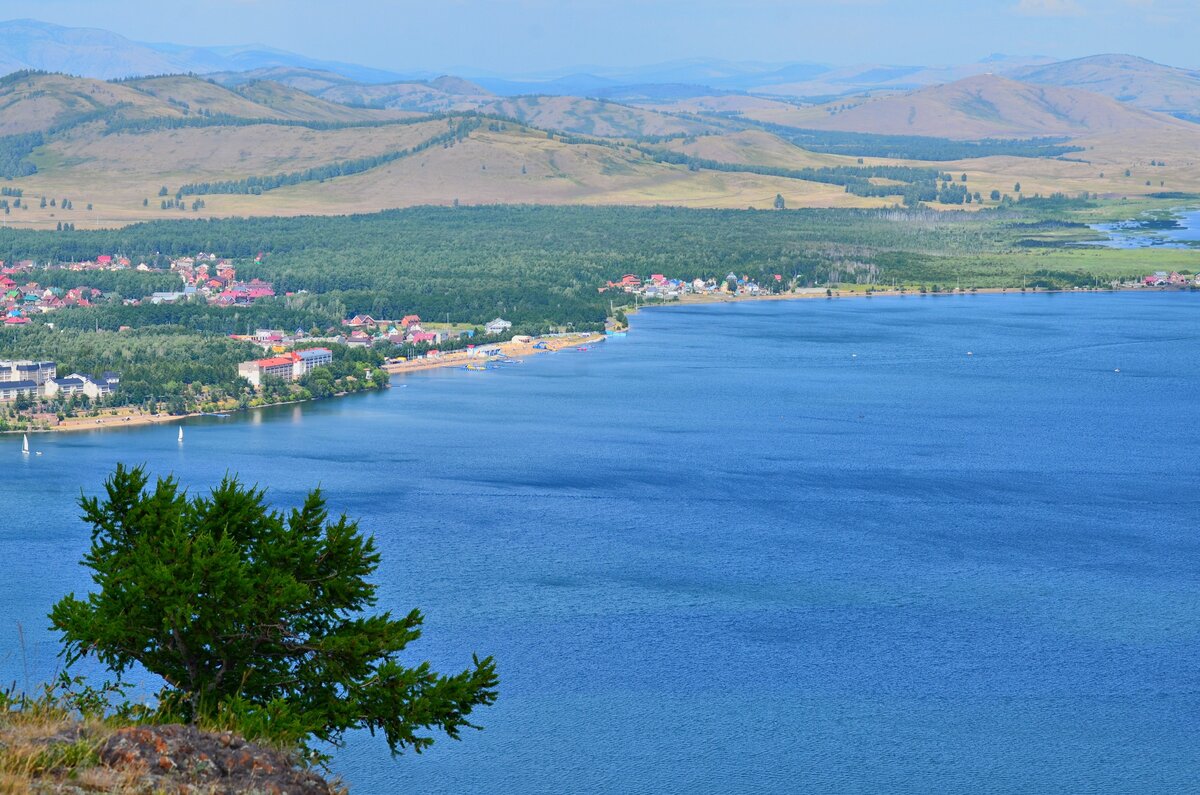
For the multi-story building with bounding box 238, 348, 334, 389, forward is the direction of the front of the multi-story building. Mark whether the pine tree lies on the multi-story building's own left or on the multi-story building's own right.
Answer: on the multi-story building's own right

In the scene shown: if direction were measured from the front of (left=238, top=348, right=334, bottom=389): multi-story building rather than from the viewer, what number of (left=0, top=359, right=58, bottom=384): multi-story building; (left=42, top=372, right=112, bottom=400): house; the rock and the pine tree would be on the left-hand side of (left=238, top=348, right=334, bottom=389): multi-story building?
0

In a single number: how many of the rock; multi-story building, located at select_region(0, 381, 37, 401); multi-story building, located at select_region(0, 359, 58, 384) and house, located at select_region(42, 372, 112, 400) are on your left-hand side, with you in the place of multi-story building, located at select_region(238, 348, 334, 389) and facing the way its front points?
0

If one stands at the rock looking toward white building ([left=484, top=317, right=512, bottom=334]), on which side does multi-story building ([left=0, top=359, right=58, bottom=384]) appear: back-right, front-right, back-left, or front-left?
front-left

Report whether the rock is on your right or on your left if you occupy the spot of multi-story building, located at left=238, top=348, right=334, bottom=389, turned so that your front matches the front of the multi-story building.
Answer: on your right

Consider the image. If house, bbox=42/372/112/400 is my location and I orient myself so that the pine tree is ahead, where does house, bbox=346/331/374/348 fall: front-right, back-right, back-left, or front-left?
back-left

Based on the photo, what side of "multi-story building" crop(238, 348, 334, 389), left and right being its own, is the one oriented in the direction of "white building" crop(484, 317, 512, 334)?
left

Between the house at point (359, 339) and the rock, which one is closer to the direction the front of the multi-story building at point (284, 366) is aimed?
the rock

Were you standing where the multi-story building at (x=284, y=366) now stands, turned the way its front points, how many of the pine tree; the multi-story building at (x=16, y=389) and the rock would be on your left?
0

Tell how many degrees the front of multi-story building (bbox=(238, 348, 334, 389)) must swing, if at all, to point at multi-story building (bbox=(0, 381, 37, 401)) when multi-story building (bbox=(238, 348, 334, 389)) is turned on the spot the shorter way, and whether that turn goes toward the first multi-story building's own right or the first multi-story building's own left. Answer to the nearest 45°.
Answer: approximately 90° to the first multi-story building's own right

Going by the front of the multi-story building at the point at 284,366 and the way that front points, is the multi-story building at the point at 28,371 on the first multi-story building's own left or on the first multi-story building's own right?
on the first multi-story building's own right

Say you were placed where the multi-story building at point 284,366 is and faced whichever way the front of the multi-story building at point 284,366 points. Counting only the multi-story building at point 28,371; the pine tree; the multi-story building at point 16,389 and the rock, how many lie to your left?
0

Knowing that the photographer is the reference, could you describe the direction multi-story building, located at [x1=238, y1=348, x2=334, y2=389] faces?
facing the viewer and to the right of the viewer

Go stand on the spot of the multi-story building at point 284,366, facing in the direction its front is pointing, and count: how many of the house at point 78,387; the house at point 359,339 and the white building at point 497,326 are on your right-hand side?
1

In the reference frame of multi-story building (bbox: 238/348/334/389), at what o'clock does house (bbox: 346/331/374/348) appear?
The house is roughly at 8 o'clock from the multi-story building.

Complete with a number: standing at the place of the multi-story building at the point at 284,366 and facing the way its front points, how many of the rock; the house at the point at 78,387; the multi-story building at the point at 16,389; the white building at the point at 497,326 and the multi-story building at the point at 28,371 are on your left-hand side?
1

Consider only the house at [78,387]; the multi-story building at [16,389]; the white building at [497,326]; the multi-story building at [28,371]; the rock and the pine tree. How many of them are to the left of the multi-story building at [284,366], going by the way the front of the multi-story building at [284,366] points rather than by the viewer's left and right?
1

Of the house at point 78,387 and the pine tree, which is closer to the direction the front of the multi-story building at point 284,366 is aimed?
the pine tree

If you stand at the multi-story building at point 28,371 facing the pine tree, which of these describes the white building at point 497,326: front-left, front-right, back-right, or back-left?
back-left

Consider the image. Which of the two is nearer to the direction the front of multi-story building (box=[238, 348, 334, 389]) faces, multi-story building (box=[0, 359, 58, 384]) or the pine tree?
the pine tree
